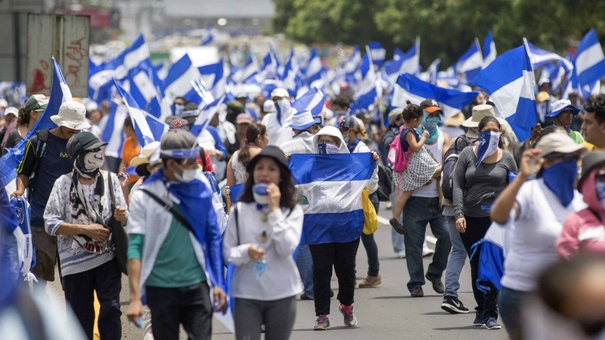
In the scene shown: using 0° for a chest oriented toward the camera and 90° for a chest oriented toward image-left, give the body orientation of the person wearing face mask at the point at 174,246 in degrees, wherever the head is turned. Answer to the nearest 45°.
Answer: approximately 315°

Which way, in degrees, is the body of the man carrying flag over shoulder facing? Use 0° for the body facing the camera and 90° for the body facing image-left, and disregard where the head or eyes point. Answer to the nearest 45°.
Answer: approximately 315°

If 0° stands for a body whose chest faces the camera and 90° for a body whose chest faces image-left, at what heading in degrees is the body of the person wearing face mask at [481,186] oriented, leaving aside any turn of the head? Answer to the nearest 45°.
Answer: approximately 0°

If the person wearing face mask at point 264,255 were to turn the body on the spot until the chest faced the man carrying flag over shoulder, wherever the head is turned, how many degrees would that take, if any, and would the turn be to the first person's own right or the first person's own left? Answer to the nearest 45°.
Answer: approximately 135° to the first person's own right

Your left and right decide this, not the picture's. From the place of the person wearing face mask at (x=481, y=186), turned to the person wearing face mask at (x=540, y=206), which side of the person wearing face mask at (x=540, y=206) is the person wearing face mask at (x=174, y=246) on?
right

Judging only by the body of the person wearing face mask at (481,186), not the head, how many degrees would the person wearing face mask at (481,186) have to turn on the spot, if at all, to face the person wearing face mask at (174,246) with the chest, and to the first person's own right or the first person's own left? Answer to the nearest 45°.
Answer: approximately 45° to the first person's own right

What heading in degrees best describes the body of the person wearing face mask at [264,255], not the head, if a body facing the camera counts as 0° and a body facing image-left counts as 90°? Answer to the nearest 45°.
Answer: approximately 0°

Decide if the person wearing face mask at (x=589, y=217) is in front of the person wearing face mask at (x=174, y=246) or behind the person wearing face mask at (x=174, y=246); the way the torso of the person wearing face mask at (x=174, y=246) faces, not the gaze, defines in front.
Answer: in front

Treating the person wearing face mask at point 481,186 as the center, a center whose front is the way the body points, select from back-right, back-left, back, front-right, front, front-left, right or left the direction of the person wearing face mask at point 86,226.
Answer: front-right
